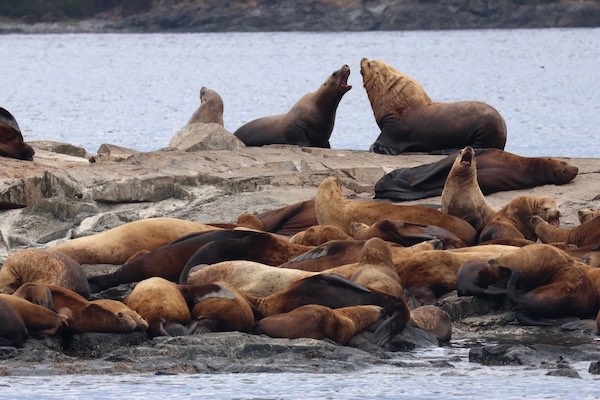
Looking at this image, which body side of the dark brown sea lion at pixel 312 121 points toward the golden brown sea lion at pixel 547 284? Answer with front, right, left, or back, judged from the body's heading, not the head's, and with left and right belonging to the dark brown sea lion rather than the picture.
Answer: right

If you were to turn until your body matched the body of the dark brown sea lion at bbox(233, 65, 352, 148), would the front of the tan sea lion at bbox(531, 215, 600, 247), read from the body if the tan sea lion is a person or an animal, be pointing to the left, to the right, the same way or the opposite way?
the opposite way

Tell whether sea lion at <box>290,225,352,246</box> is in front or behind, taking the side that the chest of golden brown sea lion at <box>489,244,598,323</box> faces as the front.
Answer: in front

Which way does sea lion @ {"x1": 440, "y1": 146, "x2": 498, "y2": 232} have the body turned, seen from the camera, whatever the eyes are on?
toward the camera

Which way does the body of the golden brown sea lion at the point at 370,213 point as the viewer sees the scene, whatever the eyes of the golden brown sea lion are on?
to the viewer's left

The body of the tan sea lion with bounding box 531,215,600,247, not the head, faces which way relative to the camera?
to the viewer's left

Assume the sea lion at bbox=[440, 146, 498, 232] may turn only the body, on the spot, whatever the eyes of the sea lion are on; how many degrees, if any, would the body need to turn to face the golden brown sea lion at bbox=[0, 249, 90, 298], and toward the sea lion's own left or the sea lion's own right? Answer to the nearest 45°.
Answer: approximately 45° to the sea lion's own right

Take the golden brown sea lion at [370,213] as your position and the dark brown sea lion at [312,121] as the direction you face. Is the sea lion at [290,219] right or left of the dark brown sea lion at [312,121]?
left

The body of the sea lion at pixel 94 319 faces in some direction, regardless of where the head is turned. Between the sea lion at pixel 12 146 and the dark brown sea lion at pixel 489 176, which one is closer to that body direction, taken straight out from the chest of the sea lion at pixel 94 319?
the dark brown sea lion
